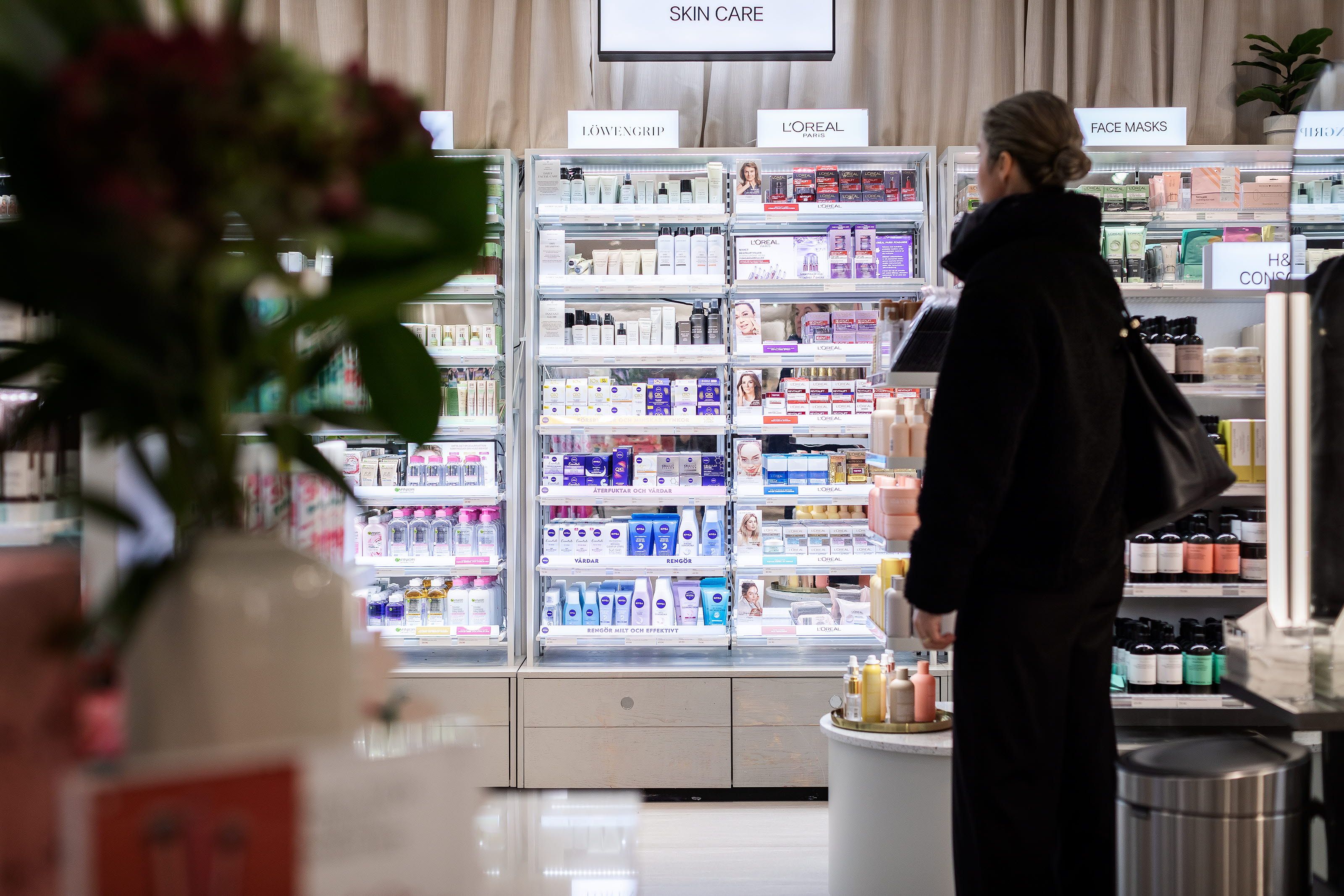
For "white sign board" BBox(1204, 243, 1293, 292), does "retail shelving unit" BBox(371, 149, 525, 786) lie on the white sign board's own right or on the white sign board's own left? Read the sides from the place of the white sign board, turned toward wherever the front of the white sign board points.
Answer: on the white sign board's own right

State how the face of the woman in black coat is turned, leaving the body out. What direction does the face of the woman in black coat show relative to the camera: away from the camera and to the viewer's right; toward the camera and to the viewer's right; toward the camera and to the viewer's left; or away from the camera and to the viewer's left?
away from the camera and to the viewer's left

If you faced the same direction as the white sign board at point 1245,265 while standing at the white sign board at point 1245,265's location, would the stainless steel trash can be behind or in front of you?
in front

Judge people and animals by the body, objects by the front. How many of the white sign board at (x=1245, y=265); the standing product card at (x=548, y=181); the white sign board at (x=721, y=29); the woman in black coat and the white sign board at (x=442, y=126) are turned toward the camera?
4

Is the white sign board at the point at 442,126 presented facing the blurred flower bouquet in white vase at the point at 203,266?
yes

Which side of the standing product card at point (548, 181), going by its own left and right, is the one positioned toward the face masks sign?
left
